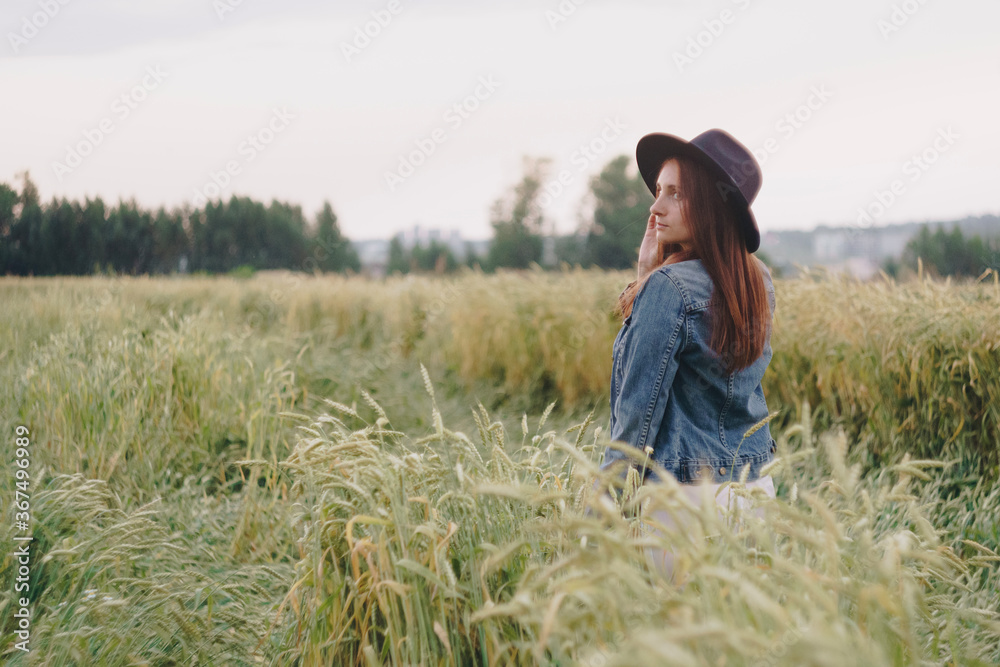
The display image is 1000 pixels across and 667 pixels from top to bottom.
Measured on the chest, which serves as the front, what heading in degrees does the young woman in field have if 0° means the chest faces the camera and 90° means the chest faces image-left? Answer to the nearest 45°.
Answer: approximately 135°

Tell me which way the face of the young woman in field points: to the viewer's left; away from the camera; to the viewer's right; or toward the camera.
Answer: to the viewer's left
